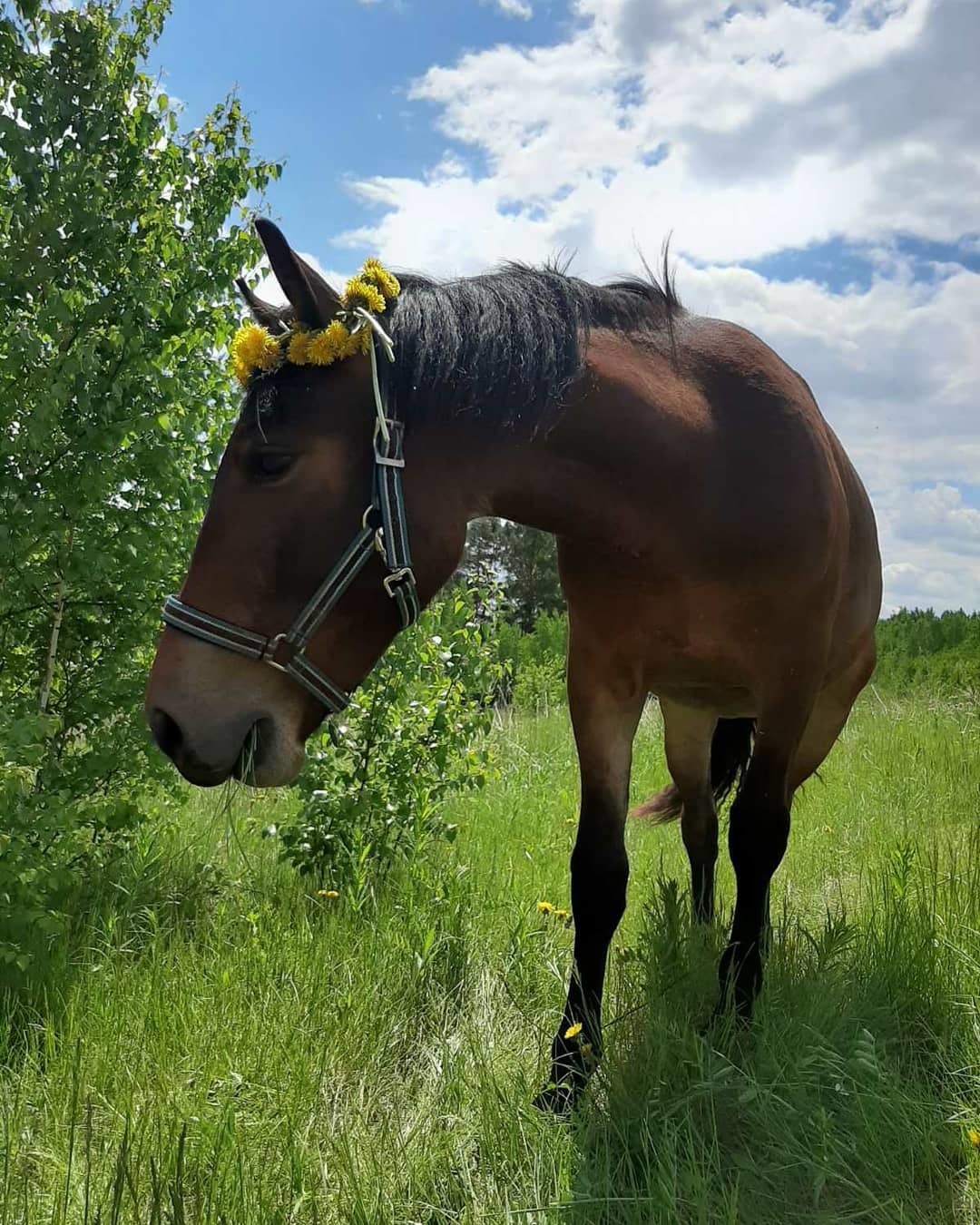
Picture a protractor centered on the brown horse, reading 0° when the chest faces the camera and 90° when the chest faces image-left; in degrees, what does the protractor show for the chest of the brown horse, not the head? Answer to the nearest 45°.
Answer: approximately 45°

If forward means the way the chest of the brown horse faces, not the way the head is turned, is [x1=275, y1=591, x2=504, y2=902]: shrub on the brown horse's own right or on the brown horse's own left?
on the brown horse's own right
